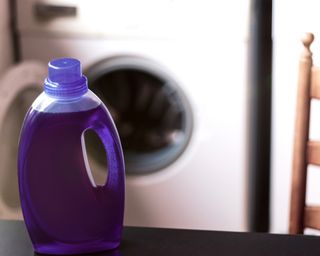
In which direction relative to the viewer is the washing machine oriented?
toward the camera

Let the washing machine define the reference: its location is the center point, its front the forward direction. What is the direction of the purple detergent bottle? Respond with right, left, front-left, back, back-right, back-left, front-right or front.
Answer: front
